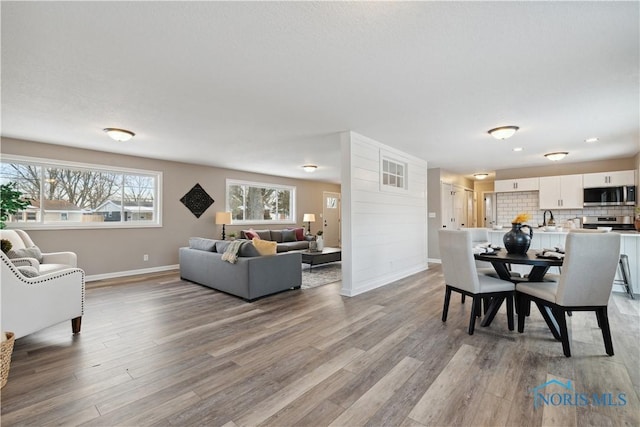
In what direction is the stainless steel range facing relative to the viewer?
toward the camera

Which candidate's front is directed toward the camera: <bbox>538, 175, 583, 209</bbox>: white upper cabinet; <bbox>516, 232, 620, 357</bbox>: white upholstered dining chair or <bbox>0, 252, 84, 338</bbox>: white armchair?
the white upper cabinet

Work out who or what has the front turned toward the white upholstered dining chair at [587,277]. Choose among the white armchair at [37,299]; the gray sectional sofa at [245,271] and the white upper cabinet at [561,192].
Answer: the white upper cabinet

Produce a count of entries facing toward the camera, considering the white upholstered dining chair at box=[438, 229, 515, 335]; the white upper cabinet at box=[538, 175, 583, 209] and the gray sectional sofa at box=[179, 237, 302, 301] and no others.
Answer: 1

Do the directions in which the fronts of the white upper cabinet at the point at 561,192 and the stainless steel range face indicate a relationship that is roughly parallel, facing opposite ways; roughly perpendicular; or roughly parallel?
roughly parallel

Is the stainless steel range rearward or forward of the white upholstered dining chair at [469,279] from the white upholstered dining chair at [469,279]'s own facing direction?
forward

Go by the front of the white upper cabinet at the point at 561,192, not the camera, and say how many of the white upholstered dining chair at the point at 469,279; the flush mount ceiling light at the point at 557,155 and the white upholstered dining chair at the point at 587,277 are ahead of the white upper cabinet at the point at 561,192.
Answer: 3

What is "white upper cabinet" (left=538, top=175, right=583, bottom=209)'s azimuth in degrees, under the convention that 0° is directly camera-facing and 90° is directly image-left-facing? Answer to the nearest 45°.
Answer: approximately 0°

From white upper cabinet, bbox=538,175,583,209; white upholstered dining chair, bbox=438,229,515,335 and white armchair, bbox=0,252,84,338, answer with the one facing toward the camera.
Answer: the white upper cabinet

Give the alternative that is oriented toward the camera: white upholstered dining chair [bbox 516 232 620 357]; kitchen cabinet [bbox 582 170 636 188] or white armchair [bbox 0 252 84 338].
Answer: the kitchen cabinet

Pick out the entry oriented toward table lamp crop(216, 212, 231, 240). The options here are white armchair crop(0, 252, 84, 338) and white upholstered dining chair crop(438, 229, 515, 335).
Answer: the white armchair

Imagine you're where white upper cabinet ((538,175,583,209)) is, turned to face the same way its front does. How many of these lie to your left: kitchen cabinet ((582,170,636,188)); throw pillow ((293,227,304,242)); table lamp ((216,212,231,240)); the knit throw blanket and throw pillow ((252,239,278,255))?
1

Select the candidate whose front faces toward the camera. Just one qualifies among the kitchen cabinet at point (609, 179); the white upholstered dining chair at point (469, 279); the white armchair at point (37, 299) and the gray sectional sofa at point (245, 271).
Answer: the kitchen cabinet

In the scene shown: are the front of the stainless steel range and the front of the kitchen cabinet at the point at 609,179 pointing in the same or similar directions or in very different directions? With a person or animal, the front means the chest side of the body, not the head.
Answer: same or similar directions

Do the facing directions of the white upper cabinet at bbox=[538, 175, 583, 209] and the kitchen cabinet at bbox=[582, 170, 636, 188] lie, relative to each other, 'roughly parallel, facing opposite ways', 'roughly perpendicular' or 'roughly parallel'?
roughly parallel

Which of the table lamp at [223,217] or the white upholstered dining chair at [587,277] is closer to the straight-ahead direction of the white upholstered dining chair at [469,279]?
the white upholstered dining chair

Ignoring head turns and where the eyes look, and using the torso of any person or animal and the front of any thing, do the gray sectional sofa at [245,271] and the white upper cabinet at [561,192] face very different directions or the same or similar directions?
very different directions

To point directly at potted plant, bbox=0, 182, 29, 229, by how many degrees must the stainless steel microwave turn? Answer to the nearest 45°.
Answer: approximately 45° to its right
